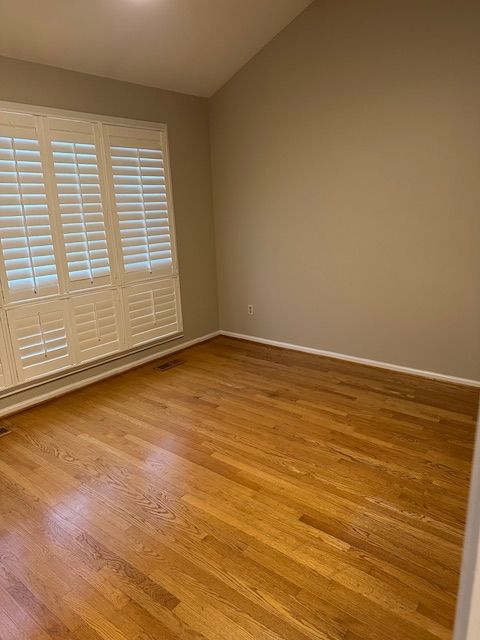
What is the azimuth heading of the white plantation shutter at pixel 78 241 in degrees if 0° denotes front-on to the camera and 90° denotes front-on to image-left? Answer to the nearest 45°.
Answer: approximately 315°
